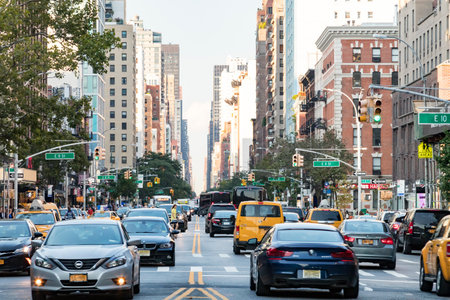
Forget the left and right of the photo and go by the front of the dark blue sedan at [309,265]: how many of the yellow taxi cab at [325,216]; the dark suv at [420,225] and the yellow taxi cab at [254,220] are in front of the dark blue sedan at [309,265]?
3

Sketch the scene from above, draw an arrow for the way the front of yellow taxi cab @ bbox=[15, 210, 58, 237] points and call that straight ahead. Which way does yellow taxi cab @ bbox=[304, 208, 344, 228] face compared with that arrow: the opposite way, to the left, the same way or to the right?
the opposite way

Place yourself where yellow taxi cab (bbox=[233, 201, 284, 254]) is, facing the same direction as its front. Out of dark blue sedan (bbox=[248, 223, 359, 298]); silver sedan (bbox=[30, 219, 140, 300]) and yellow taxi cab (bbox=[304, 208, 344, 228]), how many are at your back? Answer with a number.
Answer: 2

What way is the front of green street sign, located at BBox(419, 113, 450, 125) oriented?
toward the camera

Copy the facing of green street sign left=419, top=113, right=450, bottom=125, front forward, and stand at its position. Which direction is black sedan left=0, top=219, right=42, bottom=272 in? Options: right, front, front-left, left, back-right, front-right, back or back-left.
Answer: front-right

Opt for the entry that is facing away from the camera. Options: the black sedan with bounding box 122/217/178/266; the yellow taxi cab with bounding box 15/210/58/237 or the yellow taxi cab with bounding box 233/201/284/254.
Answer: the yellow taxi cab with bounding box 233/201/284/254

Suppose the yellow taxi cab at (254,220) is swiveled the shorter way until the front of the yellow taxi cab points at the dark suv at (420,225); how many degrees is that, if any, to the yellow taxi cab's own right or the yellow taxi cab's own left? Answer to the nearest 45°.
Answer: approximately 45° to the yellow taxi cab's own right

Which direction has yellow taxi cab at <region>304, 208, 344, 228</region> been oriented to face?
away from the camera

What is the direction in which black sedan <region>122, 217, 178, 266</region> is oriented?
toward the camera

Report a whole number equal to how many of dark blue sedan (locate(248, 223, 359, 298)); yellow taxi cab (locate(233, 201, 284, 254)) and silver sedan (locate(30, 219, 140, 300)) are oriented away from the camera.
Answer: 2

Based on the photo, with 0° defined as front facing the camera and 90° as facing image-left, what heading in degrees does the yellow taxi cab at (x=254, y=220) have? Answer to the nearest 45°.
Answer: approximately 180°

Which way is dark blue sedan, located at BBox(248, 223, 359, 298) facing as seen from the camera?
away from the camera

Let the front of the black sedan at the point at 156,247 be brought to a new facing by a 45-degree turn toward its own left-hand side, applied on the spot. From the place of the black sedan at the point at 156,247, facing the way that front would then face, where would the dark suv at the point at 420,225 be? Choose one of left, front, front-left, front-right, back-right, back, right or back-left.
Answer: left

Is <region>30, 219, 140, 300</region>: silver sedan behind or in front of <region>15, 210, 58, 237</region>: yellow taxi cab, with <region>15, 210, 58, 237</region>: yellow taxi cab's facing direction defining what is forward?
in front

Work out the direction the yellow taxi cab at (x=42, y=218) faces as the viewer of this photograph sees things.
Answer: facing the viewer
